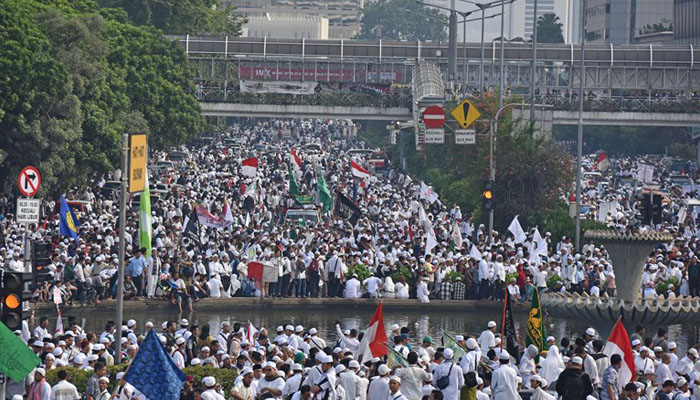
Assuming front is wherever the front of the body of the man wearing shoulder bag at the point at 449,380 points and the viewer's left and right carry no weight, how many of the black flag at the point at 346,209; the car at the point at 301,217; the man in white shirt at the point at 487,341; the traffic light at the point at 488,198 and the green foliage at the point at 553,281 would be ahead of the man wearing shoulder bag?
5

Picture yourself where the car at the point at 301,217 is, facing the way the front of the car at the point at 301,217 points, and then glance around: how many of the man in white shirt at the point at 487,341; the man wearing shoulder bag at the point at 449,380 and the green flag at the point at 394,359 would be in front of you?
3

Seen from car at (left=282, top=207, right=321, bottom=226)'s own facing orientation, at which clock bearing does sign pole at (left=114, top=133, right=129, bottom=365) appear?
The sign pole is roughly at 12 o'clock from the car.

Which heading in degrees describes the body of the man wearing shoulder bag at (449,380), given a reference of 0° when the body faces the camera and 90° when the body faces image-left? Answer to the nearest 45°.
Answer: approximately 180°

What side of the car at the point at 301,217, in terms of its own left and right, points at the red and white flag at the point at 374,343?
front

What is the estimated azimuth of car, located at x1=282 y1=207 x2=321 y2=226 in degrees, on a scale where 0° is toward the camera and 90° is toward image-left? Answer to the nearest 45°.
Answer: approximately 0°

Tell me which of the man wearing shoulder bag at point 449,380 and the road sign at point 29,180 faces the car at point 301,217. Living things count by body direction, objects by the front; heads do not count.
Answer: the man wearing shoulder bag

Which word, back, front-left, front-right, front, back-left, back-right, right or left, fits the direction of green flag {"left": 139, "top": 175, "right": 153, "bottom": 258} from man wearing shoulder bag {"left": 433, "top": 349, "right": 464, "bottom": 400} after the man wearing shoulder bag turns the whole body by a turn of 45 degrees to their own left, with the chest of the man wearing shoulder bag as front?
front

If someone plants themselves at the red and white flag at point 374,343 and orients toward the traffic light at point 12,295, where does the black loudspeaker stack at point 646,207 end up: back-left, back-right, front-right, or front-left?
back-right
